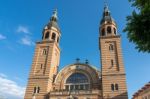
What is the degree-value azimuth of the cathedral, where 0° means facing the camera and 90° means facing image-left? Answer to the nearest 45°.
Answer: approximately 0°

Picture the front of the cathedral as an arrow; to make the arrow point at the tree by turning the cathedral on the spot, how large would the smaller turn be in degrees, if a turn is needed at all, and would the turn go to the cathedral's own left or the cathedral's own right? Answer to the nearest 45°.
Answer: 0° — it already faces it
